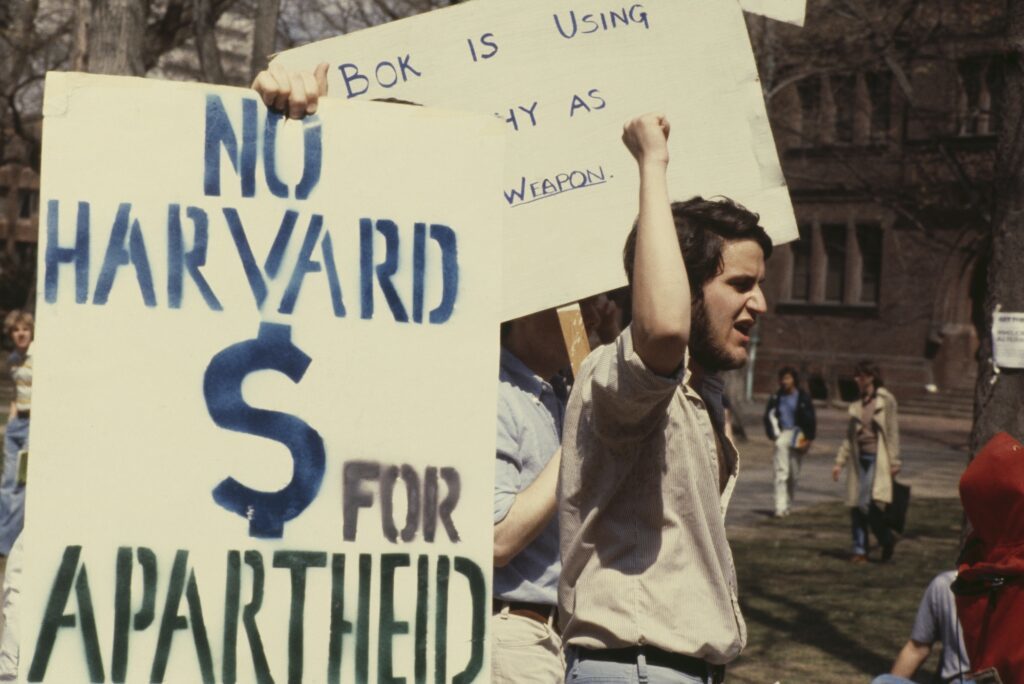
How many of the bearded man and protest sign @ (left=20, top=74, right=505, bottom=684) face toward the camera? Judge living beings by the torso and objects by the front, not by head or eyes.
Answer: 1

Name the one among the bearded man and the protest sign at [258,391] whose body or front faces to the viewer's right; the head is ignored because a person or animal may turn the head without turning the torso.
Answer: the bearded man

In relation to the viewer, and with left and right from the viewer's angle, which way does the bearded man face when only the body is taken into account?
facing to the right of the viewer

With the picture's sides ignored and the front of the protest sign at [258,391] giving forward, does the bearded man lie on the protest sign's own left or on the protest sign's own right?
on the protest sign's own left

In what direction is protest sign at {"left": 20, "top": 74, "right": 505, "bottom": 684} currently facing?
toward the camera

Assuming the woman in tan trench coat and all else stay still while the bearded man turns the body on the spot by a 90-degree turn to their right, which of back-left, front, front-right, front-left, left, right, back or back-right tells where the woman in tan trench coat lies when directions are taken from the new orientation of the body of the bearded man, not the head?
back

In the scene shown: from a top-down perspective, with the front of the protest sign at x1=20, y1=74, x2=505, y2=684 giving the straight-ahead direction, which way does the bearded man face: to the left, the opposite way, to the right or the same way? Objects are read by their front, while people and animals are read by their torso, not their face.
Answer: to the left

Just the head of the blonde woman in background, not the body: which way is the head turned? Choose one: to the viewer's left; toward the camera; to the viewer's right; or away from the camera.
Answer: toward the camera

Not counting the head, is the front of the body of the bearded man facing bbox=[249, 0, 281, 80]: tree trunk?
no

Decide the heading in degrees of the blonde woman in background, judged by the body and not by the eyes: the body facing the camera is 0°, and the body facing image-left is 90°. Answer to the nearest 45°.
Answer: approximately 315°

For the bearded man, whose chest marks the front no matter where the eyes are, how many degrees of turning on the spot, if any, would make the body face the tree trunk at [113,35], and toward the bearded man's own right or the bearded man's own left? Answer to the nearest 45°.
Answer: approximately 135° to the bearded man's own left

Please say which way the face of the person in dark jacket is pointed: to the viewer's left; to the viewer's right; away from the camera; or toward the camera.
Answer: toward the camera
